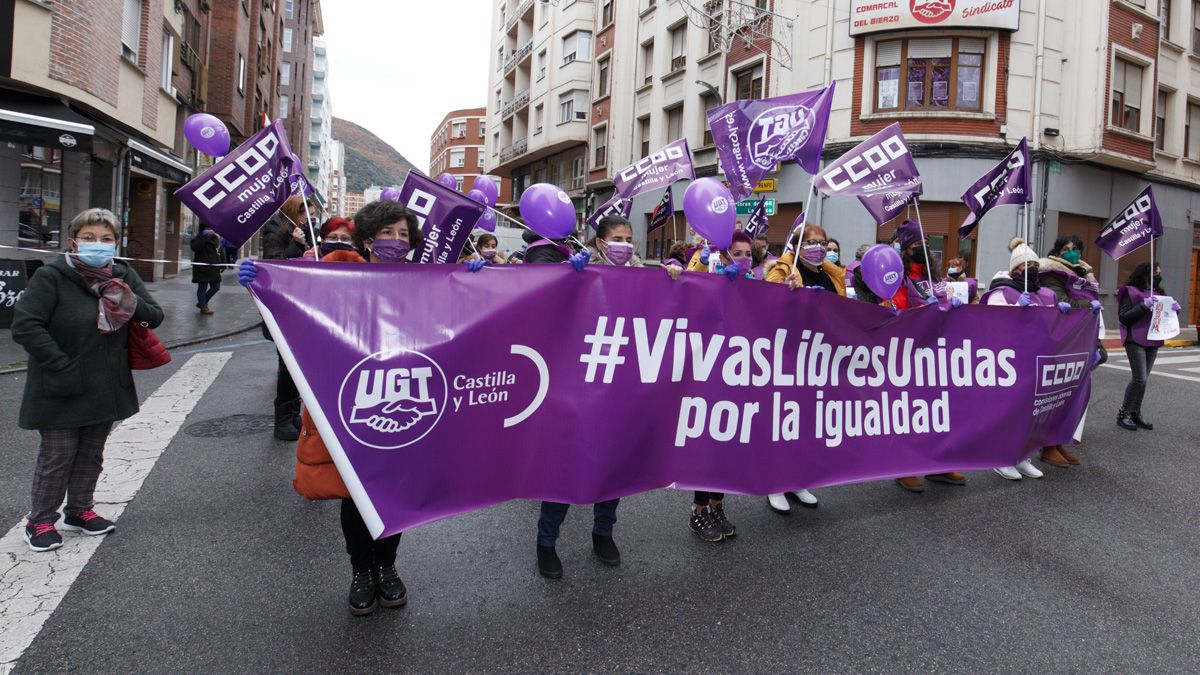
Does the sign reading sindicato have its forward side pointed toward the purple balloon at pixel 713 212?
yes

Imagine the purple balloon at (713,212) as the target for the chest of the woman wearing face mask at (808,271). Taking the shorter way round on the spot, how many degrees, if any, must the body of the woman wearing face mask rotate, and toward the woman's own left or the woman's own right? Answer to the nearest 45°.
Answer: approximately 45° to the woman's own right

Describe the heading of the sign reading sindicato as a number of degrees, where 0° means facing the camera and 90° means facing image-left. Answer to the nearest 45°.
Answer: approximately 0°

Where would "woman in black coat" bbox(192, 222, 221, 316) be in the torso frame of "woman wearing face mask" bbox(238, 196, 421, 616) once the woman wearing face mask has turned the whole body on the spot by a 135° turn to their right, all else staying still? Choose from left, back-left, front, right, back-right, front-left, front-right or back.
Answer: front-right
